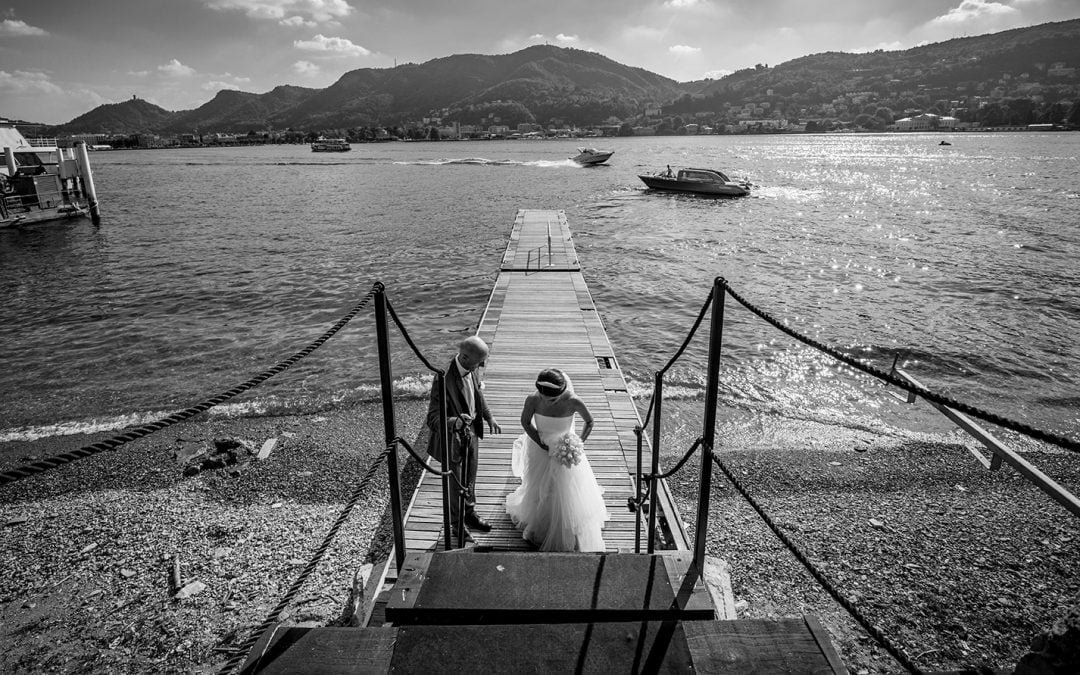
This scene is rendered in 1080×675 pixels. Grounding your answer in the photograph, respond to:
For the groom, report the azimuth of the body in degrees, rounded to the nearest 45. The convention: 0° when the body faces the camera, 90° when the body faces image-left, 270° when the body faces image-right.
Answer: approximately 315°

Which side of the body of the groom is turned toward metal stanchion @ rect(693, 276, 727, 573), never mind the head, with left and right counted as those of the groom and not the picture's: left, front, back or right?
front

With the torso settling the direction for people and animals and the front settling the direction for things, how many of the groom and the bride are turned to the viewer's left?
0
